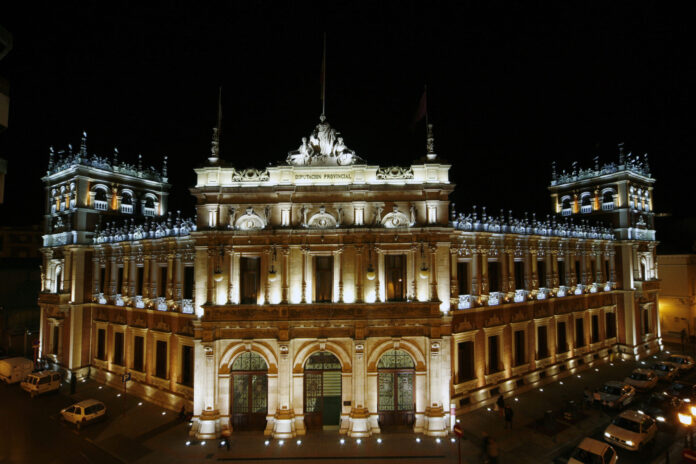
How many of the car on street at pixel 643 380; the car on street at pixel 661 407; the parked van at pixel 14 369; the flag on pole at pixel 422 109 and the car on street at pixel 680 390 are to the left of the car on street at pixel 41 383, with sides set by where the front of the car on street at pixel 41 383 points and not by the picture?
4

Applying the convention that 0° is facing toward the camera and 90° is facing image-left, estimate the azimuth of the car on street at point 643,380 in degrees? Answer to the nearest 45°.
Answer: approximately 45°

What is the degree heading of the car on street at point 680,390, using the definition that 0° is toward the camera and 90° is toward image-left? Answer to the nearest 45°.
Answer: approximately 45°

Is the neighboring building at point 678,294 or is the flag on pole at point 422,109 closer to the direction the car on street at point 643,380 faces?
the flag on pole

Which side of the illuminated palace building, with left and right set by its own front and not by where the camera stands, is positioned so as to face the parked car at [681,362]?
left

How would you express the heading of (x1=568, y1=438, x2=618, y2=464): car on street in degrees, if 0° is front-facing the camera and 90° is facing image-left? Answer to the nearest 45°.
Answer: approximately 45°

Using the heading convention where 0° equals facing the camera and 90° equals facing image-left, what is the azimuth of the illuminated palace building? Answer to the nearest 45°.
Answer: approximately 0°

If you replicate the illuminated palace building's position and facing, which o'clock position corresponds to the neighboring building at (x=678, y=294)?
The neighboring building is roughly at 8 o'clock from the illuminated palace building.

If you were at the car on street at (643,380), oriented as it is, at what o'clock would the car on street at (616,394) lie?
the car on street at (616,394) is roughly at 11 o'clock from the car on street at (643,380).

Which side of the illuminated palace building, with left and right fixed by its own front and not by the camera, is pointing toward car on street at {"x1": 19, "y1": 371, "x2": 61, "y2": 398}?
right

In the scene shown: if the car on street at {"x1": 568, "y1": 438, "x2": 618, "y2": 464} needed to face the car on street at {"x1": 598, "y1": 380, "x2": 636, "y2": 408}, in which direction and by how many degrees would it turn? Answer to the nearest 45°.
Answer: approximately 135° to its right
